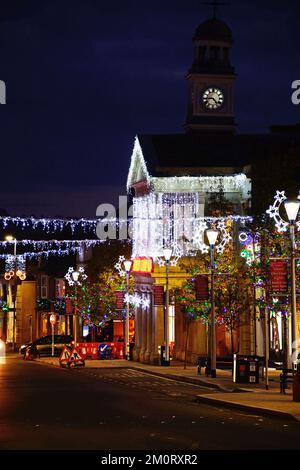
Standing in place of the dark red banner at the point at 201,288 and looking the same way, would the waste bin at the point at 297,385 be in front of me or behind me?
in front

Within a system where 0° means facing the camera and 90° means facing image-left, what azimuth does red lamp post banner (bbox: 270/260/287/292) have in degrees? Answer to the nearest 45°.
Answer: approximately 0°

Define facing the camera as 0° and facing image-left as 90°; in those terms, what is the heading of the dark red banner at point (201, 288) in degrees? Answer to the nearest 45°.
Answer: approximately 0°

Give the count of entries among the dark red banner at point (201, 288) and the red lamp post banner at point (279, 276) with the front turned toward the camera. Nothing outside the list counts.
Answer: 2

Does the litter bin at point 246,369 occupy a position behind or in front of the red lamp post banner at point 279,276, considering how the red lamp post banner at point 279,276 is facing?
behind

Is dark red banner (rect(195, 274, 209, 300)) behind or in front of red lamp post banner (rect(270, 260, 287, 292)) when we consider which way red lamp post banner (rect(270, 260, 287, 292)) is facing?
behind
